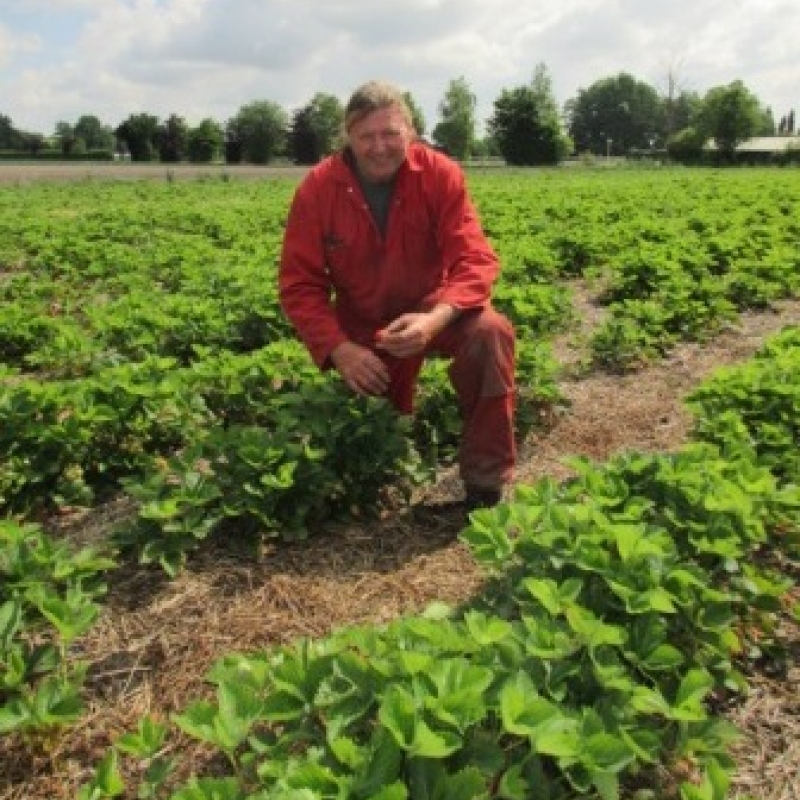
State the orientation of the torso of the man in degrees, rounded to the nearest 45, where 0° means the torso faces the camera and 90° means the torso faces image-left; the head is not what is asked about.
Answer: approximately 0°

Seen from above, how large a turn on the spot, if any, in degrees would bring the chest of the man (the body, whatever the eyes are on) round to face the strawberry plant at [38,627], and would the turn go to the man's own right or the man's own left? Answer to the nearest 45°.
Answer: approximately 45° to the man's own right
